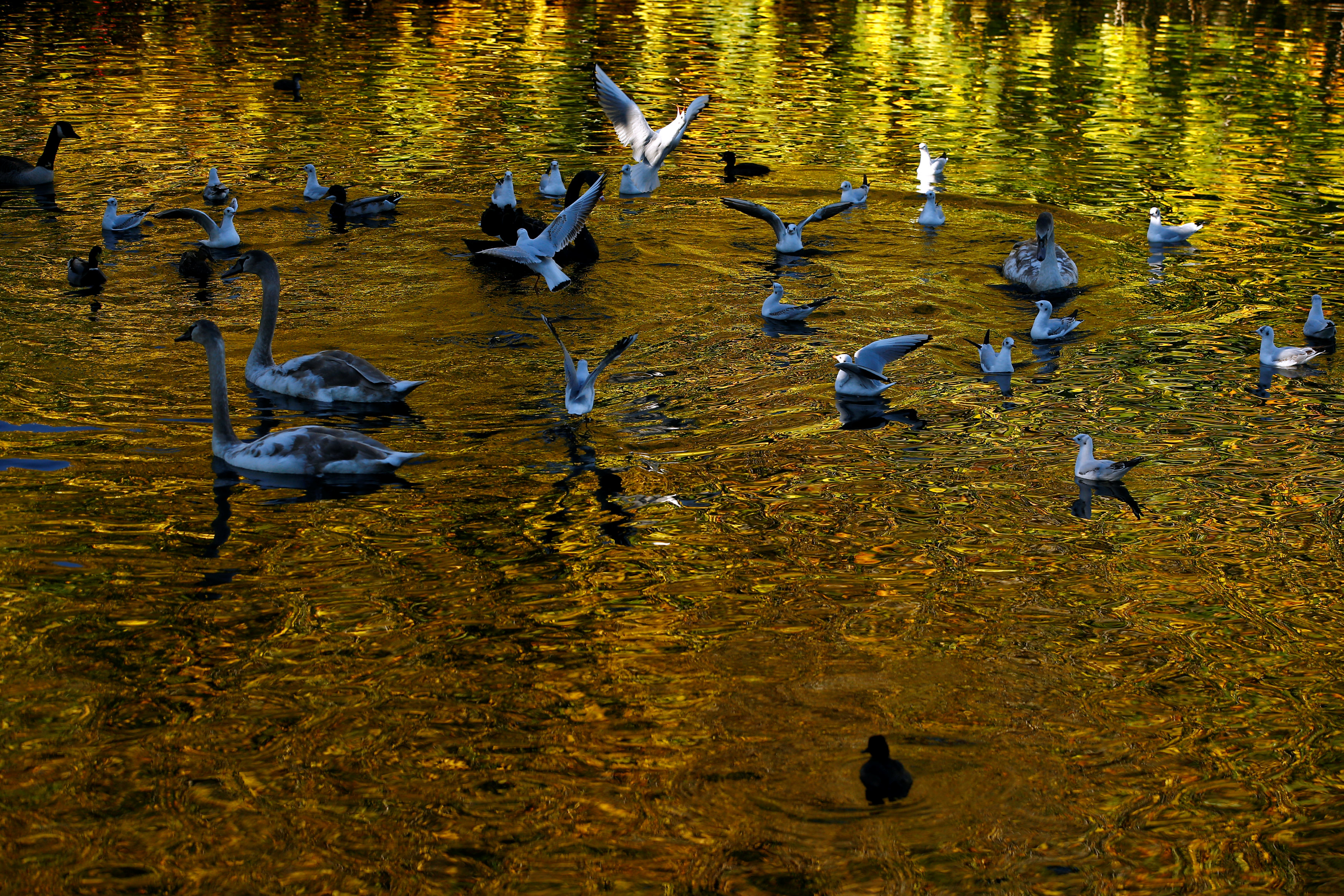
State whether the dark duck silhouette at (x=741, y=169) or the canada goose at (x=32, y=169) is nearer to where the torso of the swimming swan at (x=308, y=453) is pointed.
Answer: the canada goose

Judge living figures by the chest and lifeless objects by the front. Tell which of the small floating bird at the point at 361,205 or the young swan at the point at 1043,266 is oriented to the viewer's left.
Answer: the small floating bird at the point at 361,205

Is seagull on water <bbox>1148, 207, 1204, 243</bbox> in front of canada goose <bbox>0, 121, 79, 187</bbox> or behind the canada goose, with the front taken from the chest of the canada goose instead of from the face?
in front

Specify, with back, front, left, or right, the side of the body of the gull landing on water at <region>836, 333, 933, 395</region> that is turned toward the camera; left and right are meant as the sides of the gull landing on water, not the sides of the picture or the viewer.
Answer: left

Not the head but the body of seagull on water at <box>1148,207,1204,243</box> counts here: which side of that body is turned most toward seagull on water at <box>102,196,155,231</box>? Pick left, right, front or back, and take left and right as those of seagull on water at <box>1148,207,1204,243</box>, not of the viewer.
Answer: front

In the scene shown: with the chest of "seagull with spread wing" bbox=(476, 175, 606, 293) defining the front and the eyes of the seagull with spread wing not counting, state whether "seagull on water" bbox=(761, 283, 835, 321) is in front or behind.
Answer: behind

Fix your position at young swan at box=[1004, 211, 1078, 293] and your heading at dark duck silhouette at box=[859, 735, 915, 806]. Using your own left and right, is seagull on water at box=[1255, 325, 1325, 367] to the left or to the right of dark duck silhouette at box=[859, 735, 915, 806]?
left

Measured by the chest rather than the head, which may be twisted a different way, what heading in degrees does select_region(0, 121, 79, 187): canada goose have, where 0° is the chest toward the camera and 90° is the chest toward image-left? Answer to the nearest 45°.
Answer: approximately 270°

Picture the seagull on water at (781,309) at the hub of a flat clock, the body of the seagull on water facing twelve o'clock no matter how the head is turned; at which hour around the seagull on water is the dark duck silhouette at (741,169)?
The dark duck silhouette is roughly at 3 o'clock from the seagull on water.

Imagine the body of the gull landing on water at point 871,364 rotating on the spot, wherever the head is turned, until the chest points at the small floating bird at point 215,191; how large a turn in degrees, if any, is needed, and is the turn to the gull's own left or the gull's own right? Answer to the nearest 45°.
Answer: approximately 45° to the gull's own right

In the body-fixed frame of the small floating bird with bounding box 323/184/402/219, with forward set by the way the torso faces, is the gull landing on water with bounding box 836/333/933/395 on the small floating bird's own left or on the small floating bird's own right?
on the small floating bird's own left

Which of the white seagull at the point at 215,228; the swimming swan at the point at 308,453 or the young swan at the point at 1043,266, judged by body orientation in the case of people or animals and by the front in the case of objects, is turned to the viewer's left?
the swimming swan
